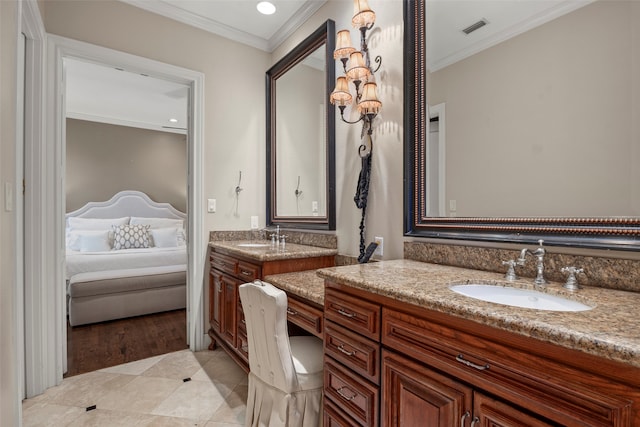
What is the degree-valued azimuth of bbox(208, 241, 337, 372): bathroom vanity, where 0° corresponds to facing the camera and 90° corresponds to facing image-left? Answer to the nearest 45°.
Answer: approximately 45°

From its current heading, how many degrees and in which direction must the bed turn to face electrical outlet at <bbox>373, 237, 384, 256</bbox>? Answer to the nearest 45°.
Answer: approximately 45° to its left

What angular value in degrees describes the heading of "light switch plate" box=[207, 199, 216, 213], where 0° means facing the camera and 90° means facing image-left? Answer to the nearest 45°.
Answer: approximately 0°

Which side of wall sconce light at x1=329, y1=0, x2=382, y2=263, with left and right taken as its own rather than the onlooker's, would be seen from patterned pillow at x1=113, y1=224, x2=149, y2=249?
right

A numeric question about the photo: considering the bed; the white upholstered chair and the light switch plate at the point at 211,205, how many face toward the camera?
2
